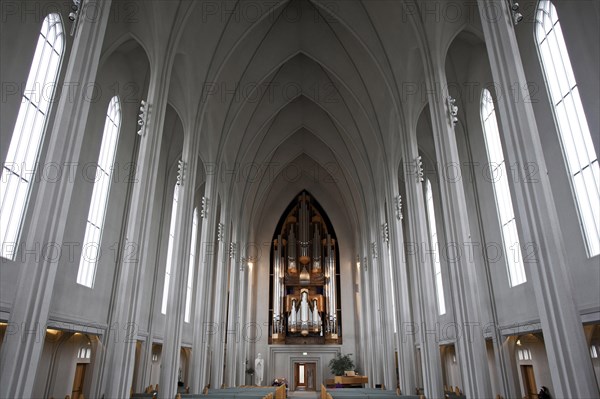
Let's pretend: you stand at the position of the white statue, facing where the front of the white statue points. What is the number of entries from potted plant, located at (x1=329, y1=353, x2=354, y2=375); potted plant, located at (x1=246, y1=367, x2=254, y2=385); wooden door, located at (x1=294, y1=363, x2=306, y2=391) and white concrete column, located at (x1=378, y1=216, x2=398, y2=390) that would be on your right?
1

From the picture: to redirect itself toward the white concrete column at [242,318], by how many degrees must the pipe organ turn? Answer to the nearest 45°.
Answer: approximately 45° to its right

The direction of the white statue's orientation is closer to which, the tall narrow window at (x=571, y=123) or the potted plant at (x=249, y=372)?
the tall narrow window

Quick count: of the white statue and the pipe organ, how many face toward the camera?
2

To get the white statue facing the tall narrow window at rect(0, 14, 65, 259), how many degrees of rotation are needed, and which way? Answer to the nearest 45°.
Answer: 0° — it already faces it

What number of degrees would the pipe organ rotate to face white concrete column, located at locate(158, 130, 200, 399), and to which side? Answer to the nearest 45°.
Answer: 0° — it already faces it

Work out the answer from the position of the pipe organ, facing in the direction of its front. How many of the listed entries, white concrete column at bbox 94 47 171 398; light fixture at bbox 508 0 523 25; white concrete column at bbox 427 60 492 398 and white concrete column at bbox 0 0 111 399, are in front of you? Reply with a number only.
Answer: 4

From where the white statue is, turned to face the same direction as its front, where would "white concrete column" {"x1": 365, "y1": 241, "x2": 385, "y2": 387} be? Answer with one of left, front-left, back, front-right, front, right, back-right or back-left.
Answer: front-left

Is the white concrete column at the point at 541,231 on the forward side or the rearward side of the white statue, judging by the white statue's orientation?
on the forward side

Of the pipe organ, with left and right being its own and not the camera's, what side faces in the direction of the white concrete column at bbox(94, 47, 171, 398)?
front

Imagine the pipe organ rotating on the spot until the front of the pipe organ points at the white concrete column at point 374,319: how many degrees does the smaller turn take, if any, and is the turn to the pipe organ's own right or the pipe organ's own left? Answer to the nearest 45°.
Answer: approximately 45° to the pipe organ's own left

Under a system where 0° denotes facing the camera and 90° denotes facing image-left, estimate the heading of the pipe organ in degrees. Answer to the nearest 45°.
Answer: approximately 0°

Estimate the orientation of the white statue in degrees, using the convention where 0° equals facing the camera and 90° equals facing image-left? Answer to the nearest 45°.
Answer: approximately 0°
